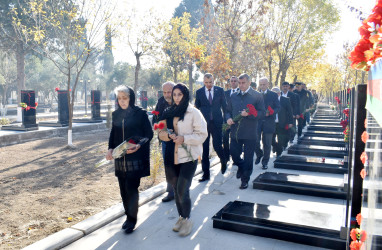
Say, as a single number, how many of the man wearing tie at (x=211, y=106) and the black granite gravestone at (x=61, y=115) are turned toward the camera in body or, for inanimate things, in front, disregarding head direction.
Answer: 1

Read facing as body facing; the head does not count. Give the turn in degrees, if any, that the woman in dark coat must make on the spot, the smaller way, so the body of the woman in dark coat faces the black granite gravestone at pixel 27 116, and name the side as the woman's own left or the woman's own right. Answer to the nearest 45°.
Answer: approximately 135° to the woman's own right

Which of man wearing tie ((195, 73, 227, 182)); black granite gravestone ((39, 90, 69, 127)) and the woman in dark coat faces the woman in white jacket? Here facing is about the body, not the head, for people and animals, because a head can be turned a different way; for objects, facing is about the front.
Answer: the man wearing tie

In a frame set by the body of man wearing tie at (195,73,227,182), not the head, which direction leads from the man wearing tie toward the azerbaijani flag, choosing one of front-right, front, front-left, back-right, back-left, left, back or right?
front

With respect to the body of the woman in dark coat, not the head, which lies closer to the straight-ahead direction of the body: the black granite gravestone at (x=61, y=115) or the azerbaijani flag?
the azerbaijani flag

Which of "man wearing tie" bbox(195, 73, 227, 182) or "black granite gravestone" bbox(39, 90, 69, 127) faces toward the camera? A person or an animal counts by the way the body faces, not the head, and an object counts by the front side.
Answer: the man wearing tie

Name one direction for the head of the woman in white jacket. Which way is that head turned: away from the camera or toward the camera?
toward the camera

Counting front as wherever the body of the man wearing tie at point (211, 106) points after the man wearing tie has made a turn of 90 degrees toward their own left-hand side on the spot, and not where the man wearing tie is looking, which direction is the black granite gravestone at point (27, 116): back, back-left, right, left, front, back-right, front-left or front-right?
back-left

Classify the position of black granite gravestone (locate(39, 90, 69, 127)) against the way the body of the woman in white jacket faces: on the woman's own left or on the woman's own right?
on the woman's own right

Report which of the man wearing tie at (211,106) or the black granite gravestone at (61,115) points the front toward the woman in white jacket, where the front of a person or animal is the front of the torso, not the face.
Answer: the man wearing tie

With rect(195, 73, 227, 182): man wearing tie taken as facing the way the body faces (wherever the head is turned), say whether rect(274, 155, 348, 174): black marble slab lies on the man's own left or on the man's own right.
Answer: on the man's own left

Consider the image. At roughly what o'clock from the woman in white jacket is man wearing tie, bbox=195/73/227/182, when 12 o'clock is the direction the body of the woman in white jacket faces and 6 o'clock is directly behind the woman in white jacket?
The man wearing tie is roughly at 5 o'clock from the woman in white jacket.

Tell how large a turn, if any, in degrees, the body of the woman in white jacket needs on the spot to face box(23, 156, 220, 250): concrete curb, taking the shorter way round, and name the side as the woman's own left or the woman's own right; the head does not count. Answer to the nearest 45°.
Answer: approximately 45° to the woman's own right

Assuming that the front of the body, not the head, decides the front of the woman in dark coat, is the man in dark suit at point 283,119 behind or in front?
behind

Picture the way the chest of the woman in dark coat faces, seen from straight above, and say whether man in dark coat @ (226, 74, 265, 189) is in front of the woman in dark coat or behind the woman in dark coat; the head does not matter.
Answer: behind

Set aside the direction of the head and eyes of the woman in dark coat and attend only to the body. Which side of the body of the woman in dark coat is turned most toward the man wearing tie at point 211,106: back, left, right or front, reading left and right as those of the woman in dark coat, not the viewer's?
back
